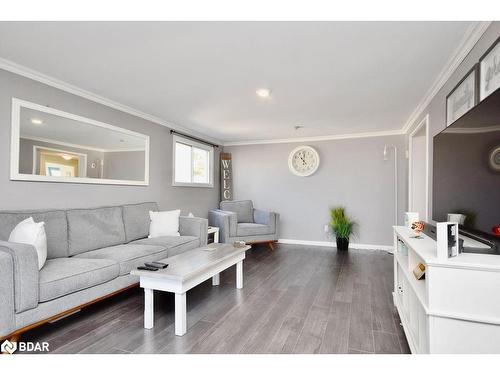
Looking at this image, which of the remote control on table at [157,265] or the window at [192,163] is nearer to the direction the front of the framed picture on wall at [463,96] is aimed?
the remote control on table

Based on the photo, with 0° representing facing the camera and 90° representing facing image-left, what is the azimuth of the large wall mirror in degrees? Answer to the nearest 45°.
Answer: approximately 315°

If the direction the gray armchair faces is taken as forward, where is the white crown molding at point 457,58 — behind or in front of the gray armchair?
in front

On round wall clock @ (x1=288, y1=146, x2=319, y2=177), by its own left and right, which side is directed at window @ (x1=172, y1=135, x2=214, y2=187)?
right

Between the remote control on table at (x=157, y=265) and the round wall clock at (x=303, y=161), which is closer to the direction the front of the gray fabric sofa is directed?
the remote control on table

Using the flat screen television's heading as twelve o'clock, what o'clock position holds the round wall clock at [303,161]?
The round wall clock is roughly at 3 o'clock from the flat screen television.

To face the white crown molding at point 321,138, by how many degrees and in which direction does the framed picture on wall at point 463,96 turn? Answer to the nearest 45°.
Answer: approximately 90° to its right

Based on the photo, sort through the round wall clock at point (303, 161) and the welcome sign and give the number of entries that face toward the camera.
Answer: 2

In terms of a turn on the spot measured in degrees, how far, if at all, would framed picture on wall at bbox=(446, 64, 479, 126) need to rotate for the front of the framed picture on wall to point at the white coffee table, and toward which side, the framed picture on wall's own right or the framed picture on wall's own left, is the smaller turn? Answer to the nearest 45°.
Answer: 0° — it already faces it

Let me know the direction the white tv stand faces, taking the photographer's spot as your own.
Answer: facing to the left of the viewer

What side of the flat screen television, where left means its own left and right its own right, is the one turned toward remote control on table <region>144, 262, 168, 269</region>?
front

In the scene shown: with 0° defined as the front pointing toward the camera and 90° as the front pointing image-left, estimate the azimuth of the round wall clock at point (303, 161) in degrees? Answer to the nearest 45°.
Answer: approximately 0°

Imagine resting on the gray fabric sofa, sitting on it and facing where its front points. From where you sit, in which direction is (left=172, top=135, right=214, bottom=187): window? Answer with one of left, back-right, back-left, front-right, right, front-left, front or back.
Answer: left

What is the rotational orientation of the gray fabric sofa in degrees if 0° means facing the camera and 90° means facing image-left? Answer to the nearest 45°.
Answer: approximately 315°
